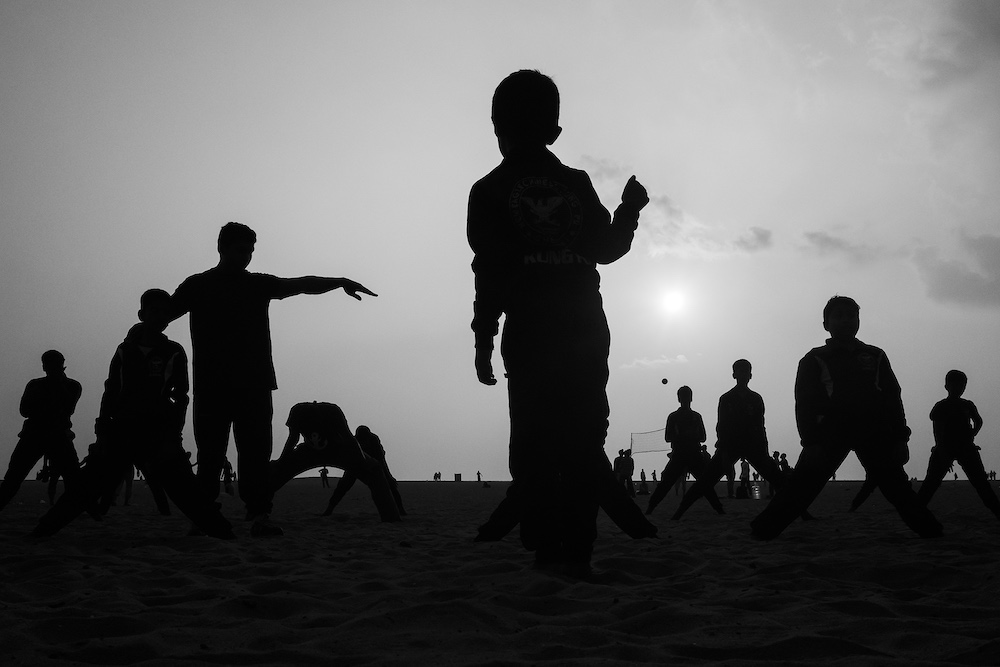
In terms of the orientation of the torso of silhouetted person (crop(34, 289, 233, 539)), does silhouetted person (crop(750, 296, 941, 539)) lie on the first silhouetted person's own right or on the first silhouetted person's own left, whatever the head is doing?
on the first silhouetted person's own left

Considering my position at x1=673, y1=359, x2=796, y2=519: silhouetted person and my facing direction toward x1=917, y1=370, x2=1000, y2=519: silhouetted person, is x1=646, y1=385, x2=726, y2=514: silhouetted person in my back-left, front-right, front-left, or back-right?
back-left

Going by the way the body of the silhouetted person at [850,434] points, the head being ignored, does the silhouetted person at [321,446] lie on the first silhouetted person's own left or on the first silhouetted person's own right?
on the first silhouetted person's own right

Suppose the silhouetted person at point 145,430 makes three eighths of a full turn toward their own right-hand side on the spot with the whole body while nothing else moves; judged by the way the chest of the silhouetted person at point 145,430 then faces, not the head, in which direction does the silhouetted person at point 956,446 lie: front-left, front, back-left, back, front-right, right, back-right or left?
back-right

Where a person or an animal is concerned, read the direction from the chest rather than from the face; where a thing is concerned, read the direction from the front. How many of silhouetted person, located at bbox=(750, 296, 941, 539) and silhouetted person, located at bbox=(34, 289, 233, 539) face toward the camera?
2

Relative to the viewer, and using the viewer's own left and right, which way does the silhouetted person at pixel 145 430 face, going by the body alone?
facing the viewer

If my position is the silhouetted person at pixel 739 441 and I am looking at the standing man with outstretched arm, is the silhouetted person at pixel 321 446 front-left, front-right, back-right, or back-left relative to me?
front-right

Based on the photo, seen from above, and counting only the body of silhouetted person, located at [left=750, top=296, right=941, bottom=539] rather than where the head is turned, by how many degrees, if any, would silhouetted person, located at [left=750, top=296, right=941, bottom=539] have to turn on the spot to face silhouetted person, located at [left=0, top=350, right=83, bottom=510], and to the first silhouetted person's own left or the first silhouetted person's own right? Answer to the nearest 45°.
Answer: approximately 90° to the first silhouetted person's own right

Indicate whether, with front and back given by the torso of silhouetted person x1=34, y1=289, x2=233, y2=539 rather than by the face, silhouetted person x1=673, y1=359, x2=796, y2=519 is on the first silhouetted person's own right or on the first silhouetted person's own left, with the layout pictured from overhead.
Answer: on the first silhouetted person's own left

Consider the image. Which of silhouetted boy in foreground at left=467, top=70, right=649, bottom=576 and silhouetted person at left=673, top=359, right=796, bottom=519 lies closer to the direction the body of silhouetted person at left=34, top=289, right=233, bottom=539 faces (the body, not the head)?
the silhouetted boy in foreground

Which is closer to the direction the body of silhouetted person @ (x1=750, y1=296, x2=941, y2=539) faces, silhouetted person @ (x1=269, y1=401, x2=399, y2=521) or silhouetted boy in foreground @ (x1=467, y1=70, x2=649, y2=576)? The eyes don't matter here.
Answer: the silhouetted boy in foreground

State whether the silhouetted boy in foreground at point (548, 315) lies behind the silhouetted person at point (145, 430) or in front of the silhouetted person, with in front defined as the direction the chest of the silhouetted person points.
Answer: in front
